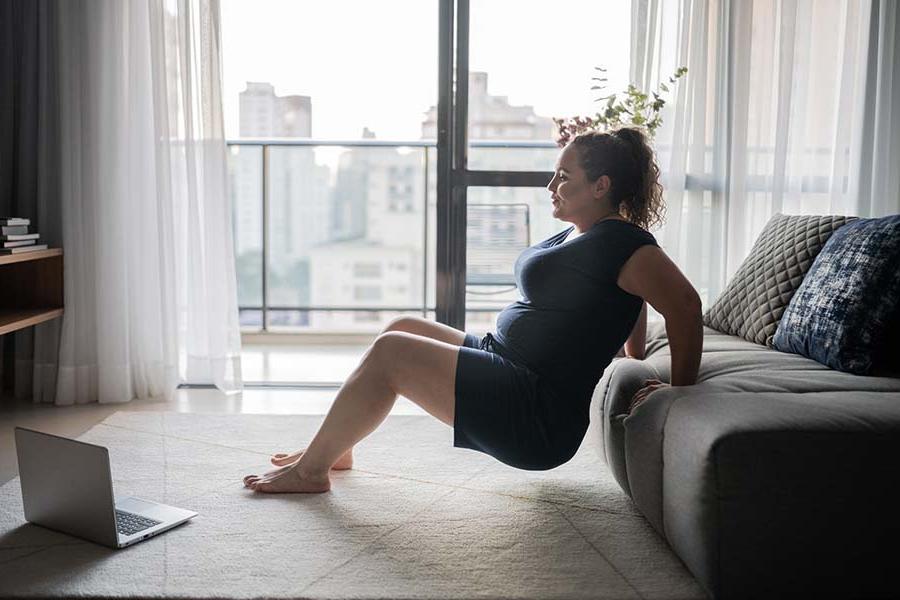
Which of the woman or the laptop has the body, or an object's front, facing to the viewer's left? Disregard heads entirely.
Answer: the woman

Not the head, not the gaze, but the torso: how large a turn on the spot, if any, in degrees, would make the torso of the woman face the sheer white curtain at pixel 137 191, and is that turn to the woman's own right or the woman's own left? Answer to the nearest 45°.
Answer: approximately 45° to the woman's own right

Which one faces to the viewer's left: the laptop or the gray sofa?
the gray sofa

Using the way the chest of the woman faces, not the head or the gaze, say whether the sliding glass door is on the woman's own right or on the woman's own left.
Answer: on the woman's own right

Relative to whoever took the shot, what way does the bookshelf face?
facing the viewer and to the right of the viewer

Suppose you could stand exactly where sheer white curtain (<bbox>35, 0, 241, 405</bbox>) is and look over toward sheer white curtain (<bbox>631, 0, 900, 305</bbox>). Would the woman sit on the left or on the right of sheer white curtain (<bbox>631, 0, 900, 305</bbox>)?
right

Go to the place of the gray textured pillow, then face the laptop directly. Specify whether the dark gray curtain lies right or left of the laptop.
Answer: right

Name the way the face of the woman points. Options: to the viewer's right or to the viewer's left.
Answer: to the viewer's left

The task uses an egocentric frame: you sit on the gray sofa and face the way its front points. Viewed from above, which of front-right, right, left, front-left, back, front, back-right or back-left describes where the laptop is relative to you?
front

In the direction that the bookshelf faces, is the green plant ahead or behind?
ahead

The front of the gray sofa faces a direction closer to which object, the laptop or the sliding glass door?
the laptop

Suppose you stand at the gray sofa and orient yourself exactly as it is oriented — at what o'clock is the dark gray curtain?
The dark gray curtain is roughly at 1 o'clock from the gray sofa.

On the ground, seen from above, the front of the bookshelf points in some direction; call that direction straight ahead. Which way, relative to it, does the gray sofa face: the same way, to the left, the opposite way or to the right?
the opposite way

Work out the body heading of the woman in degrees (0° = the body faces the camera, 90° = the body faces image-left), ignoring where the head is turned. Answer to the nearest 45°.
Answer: approximately 90°

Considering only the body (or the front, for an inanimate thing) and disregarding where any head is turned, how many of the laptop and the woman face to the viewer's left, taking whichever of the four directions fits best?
1

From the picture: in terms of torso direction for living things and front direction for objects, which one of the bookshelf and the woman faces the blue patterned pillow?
the bookshelf

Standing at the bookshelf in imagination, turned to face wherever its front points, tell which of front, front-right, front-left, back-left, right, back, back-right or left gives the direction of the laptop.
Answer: front-right

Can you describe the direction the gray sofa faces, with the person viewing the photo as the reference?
facing to the left of the viewer
